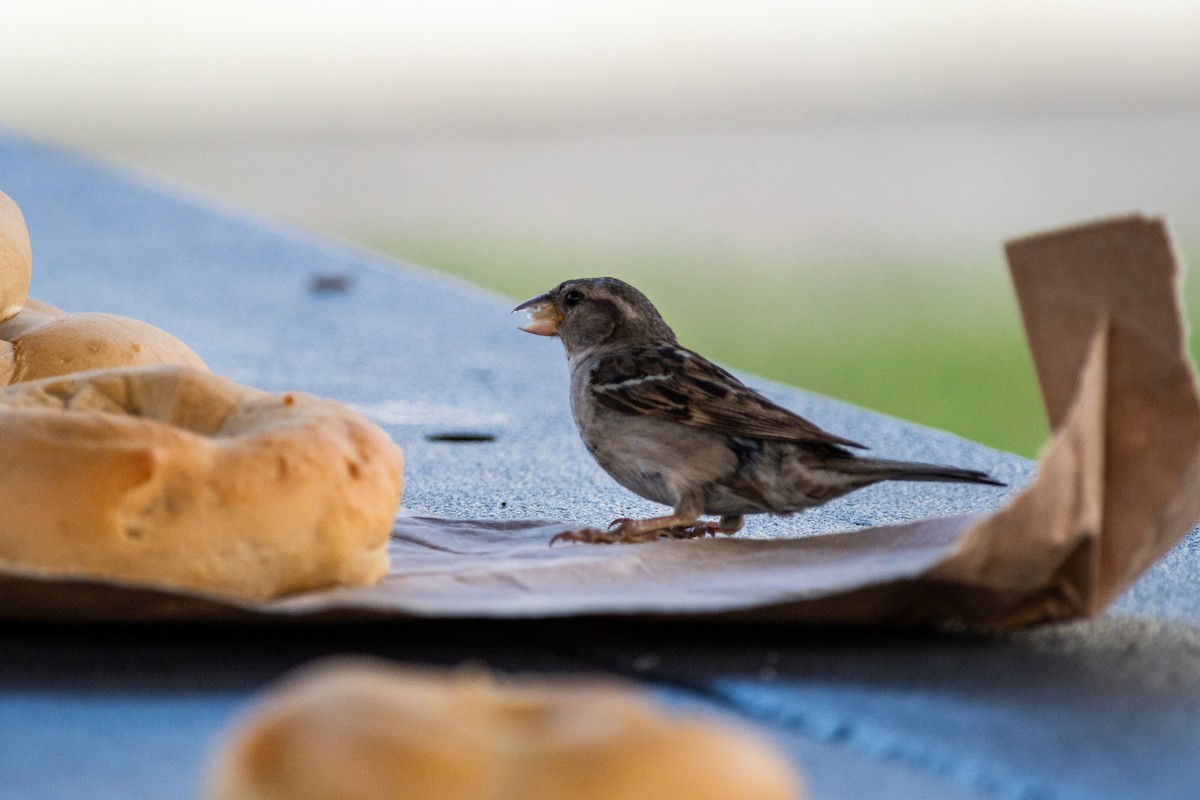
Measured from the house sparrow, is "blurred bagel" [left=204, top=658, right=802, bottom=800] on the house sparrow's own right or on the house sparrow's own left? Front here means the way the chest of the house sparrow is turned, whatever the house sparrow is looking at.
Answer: on the house sparrow's own left

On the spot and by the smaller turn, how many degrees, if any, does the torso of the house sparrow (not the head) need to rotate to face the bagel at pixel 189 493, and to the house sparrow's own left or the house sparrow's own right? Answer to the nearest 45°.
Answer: approximately 45° to the house sparrow's own left

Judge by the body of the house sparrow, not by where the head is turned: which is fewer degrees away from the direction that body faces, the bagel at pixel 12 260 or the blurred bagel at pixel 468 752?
the bagel

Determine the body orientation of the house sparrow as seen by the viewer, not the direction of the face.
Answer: to the viewer's left
